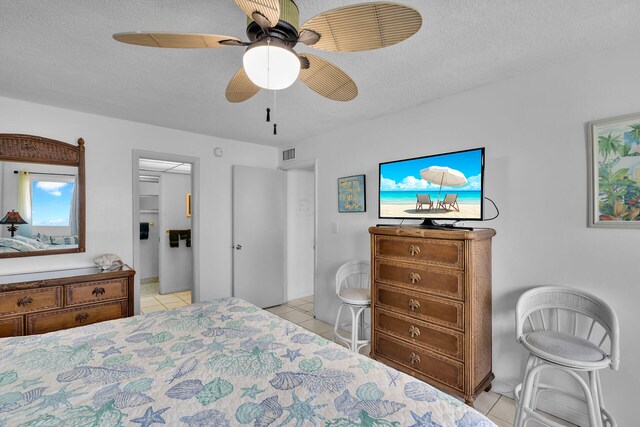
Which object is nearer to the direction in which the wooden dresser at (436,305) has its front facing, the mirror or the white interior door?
the mirror

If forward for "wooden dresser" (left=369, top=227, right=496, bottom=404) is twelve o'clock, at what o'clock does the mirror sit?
The mirror is roughly at 1 o'clock from the wooden dresser.

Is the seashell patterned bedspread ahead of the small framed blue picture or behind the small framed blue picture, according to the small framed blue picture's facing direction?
ahead

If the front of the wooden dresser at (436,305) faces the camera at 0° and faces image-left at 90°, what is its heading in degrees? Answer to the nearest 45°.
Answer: approximately 45°

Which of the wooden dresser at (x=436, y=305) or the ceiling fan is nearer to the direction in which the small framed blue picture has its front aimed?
the ceiling fan

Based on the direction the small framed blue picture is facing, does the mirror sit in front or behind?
in front

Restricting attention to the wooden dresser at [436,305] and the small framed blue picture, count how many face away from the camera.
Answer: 0

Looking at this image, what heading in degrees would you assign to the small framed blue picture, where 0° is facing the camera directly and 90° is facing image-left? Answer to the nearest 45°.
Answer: approximately 45°
